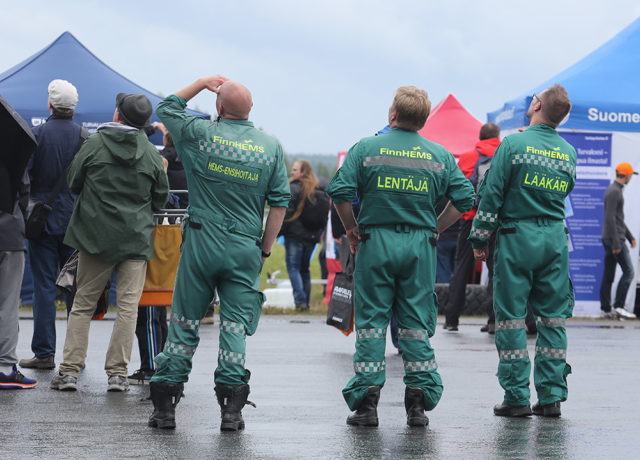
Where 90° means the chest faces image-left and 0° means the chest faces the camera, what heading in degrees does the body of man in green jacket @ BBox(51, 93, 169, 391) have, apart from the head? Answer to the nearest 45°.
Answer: approximately 180°

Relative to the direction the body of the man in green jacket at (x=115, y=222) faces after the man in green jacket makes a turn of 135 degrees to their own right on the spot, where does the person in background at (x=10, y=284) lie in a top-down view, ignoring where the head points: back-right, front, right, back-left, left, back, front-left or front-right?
back-right

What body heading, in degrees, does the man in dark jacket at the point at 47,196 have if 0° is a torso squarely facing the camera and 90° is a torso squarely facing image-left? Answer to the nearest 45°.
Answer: approximately 135°

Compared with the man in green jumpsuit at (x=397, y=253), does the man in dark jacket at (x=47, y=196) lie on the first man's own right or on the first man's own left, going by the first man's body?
on the first man's own left

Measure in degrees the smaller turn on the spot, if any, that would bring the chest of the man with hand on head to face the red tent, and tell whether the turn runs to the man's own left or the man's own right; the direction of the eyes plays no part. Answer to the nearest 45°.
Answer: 0° — they already face it

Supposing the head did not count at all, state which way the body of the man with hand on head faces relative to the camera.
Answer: away from the camera

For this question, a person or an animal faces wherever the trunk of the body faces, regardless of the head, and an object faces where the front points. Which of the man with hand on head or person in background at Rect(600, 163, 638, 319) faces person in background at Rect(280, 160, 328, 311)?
the man with hand on head

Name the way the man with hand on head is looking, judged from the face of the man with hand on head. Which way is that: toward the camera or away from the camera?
away from the camera

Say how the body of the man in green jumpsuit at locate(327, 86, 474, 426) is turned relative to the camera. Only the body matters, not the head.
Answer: away from the camera

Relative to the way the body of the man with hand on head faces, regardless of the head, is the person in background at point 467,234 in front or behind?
in front
